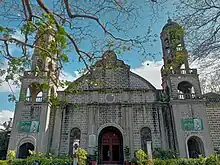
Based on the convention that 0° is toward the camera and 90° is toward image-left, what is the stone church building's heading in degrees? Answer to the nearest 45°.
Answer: approximately 0°
